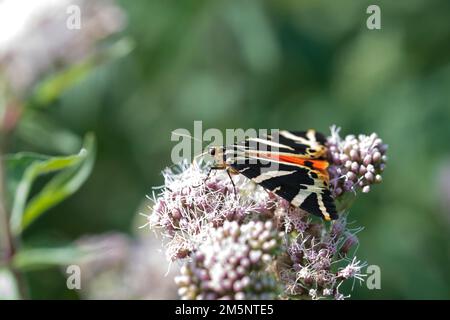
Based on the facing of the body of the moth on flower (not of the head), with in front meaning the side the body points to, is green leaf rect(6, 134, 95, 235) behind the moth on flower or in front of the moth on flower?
in front

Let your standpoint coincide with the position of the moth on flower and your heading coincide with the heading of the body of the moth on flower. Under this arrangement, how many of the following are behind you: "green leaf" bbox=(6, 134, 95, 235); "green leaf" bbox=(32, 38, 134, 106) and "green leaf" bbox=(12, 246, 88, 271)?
0

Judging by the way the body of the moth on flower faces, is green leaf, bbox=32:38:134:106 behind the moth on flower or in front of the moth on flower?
in front

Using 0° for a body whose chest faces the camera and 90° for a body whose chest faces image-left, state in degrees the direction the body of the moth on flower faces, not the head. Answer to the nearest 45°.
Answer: approximately 90°

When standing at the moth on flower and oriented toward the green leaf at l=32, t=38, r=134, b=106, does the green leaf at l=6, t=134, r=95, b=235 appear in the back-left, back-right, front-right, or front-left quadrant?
front-left

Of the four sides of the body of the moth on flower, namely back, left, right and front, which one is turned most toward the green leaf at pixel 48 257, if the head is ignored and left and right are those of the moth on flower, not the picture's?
front
